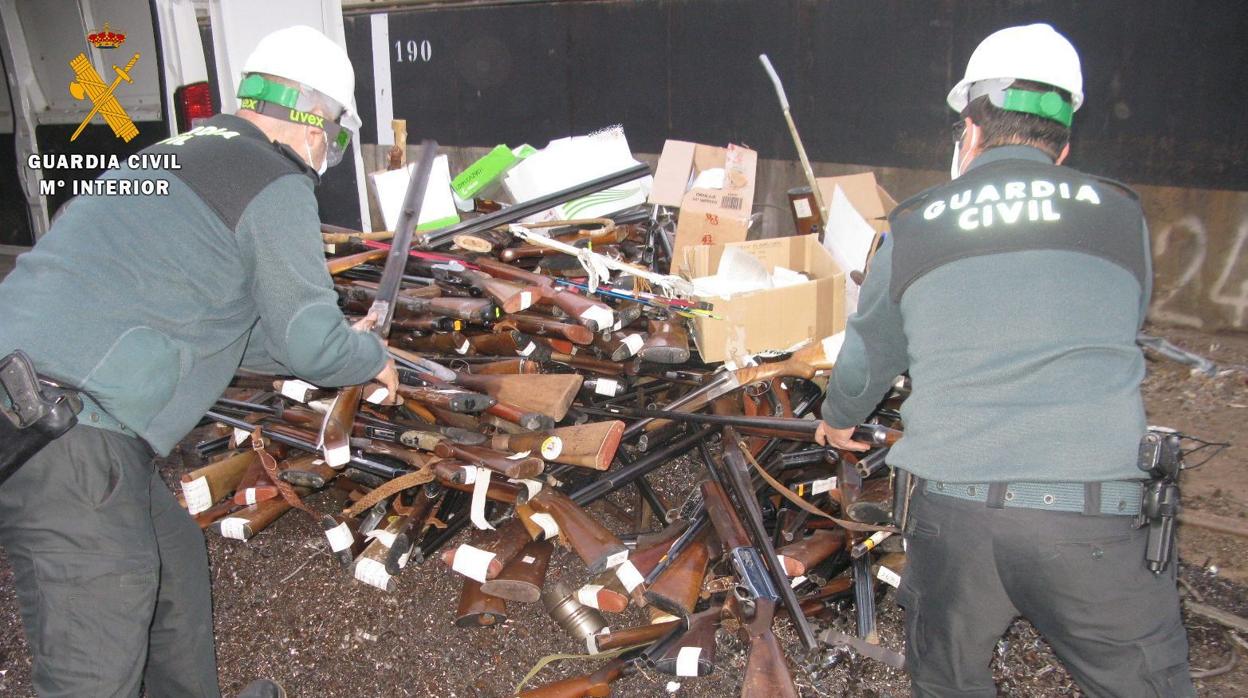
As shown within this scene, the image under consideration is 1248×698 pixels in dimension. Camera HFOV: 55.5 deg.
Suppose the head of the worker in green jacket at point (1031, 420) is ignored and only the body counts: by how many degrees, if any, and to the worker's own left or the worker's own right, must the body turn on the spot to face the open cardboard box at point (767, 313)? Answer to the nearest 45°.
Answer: approximately 45° to the worker's own left

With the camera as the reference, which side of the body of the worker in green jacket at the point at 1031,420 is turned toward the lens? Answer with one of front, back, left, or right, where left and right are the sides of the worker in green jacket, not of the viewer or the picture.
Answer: back

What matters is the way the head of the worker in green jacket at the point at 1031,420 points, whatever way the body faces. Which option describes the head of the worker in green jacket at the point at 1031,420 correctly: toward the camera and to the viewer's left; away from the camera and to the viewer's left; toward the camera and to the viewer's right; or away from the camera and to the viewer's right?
away from the camera and to the viewer's left

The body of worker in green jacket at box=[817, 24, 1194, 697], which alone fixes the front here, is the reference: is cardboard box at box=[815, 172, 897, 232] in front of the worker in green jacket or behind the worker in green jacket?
in front

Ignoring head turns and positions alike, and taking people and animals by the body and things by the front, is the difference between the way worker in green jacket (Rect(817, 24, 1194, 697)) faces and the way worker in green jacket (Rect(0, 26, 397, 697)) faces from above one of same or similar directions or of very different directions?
same or similar directions

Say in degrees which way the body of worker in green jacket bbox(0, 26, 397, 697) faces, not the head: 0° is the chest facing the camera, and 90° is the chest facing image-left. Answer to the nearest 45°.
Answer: approximately 225°

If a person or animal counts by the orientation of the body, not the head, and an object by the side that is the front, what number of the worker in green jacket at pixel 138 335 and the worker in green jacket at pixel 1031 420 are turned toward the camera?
0

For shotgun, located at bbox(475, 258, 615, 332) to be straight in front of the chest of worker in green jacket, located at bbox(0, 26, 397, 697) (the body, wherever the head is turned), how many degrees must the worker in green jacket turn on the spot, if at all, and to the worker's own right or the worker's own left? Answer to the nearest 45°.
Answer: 0° — they already face it

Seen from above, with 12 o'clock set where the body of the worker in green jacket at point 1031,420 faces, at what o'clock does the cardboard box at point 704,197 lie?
The cardboard box is roughly at 11 o'clock from the worker in green jacket.

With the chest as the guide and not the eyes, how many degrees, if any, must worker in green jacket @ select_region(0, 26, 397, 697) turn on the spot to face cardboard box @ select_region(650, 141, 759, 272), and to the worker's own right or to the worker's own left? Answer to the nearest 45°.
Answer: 0° — they already face it

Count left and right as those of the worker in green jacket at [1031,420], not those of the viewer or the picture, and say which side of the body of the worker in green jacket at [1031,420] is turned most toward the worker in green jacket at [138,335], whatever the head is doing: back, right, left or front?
left
